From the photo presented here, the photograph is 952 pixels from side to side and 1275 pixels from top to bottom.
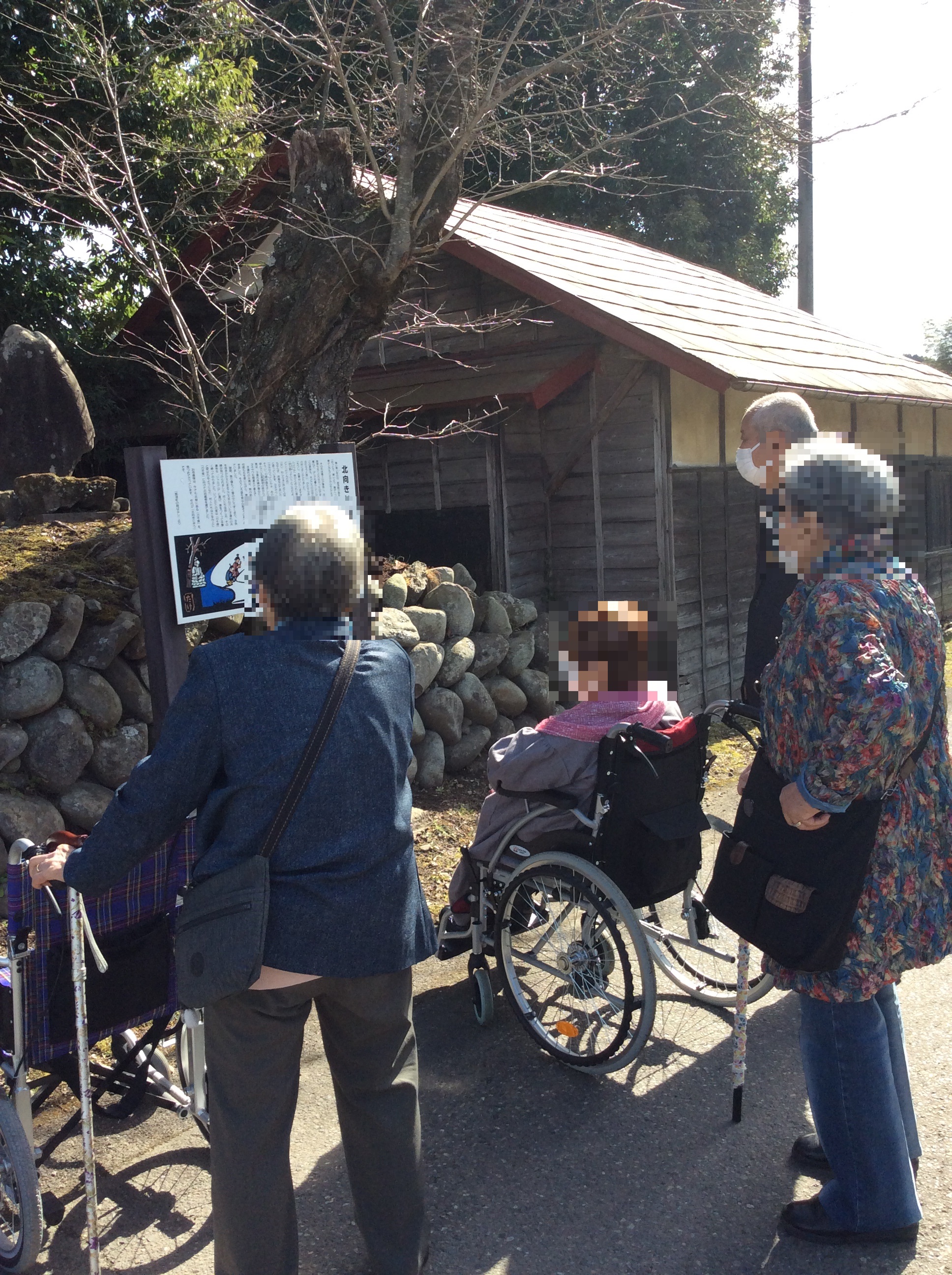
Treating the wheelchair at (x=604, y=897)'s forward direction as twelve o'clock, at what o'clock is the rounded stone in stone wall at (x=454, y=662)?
The rounded stone in stone wall is roughly at 1 o'clock from the wheelchair.

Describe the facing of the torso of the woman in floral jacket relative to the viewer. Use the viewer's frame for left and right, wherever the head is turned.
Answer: facing to the left of the viewer

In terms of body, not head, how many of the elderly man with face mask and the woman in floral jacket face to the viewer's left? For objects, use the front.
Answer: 2

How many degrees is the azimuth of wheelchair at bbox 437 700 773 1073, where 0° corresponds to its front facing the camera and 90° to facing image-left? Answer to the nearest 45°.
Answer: approximately 135°

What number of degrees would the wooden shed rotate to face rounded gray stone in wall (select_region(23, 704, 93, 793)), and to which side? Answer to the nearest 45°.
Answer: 0° — it already faces it

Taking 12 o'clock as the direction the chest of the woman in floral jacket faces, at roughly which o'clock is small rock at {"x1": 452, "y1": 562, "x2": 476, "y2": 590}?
The small rock is roughly at 2 o'clock from the woman in floral jacket.

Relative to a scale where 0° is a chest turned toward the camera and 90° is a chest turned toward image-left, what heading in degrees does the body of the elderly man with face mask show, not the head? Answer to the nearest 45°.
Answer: approximately 90°

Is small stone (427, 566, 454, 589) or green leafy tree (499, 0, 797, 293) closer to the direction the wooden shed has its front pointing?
the small stone

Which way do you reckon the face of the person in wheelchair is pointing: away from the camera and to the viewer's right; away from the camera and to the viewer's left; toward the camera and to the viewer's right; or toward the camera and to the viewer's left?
away from the camera and to the viewer's left
